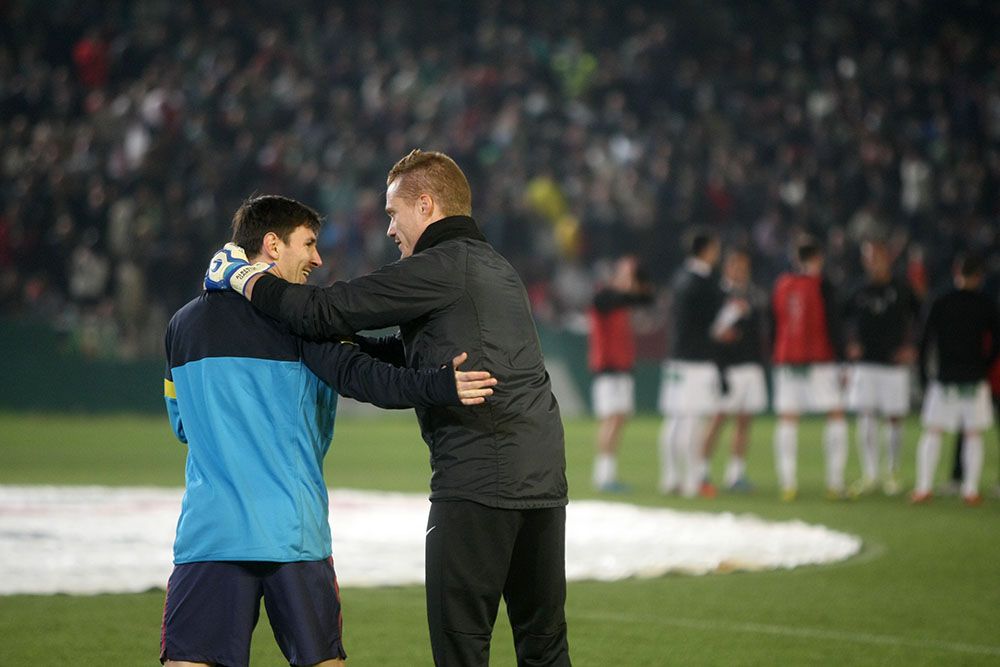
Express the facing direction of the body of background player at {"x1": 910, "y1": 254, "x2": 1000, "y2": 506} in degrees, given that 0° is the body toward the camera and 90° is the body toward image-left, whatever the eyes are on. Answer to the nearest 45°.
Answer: approximately 180°

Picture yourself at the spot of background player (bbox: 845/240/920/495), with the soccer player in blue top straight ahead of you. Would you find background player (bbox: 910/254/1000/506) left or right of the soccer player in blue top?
left

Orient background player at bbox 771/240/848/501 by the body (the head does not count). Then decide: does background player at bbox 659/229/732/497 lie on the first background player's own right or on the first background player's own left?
on the first background player's own left

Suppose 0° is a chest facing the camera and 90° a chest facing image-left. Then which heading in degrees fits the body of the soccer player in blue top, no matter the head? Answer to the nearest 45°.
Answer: approximately 225°

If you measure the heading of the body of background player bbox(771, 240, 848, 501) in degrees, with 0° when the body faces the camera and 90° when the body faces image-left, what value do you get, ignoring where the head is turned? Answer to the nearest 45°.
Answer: approximately 180°

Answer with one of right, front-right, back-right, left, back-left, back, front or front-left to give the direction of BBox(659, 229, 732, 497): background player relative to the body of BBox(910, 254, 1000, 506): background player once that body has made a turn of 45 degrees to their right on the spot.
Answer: back-left

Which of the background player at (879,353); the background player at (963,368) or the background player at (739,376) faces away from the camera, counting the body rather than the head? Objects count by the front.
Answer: the background player at (963,368)
